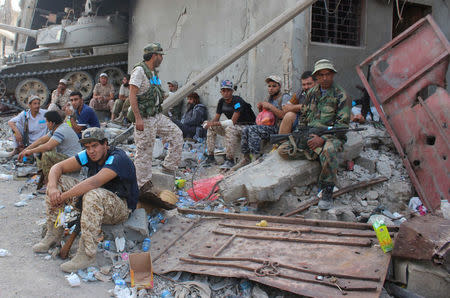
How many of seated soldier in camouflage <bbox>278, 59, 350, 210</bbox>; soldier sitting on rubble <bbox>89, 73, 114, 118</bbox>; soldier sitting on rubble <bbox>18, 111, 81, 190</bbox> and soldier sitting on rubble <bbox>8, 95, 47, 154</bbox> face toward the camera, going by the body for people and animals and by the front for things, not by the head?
3

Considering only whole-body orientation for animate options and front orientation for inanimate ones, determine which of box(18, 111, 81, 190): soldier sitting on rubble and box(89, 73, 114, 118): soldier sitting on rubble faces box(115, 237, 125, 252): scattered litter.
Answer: box(89, 73, 114, 118): soldier sitting on rubble

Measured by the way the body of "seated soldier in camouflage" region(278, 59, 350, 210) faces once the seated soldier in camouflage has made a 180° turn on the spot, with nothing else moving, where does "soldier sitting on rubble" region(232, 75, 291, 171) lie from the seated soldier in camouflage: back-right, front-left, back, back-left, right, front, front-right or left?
front-left

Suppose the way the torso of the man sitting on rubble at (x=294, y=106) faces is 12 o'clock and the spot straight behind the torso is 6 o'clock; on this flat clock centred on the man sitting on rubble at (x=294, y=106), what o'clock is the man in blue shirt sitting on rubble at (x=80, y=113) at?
the man in blue shirt sitting on rubble at (x=80, y=113) is roughly at 2 o'clock from the man sitting on rubble at (x=294, y=106).

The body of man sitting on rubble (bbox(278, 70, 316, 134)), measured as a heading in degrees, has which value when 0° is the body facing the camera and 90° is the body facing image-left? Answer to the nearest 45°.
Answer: approximately 45°

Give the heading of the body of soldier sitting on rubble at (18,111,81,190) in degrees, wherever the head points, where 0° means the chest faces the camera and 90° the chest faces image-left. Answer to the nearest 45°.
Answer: approximately 90°

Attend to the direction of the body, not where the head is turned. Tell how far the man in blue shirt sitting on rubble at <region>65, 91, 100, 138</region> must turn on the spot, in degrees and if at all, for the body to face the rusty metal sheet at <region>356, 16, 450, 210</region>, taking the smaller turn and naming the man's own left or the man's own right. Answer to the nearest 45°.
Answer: approximately 90° to the man's own left

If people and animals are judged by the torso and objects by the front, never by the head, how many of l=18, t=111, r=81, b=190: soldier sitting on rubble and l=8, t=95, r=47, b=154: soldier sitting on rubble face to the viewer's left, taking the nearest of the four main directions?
1

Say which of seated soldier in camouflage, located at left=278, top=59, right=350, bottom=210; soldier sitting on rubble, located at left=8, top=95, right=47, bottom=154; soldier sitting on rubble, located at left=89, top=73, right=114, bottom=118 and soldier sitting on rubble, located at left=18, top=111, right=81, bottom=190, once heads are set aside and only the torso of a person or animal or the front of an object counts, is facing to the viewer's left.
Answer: soldier sitting on rubble, located at left=18, top=111, right=81, bottom=190
